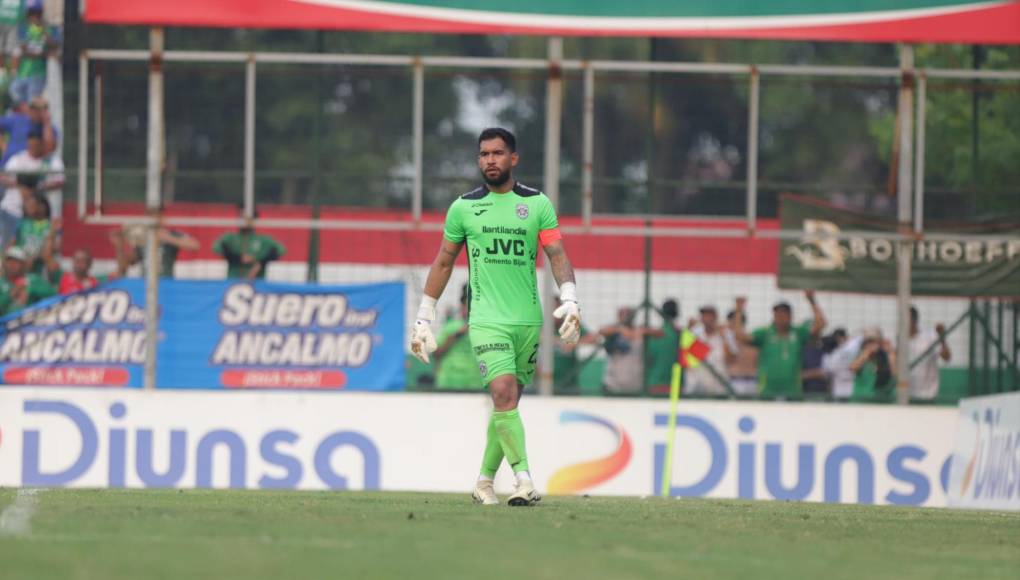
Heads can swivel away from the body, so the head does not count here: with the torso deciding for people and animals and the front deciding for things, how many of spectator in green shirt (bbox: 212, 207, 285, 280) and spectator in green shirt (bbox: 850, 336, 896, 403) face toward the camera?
2

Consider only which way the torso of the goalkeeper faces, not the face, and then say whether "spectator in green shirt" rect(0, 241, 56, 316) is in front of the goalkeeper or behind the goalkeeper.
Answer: behind

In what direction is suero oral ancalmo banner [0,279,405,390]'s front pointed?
toward the camera

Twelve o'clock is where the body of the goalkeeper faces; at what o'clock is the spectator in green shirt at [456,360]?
The spectator in green shirt is roughly at 6 o'clock from the goalkeeper.

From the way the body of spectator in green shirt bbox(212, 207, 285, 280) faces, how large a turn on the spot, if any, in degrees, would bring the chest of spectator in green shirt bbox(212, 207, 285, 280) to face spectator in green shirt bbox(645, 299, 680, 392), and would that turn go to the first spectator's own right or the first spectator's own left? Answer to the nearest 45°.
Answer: approximately 90° to the first spectator's own left

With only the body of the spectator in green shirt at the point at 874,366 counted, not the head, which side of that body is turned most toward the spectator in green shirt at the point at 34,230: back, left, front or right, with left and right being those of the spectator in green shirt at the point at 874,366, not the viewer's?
right

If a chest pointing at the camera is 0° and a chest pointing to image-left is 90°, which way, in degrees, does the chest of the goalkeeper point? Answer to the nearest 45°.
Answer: approximately 0°

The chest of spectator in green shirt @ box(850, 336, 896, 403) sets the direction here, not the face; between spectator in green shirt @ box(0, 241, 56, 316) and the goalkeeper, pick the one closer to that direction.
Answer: the goalkeeper

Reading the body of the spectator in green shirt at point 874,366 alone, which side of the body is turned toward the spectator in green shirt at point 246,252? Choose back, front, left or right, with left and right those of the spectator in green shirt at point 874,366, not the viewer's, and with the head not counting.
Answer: right

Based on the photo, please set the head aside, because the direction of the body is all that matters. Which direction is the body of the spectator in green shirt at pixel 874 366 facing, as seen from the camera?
toward the camera
